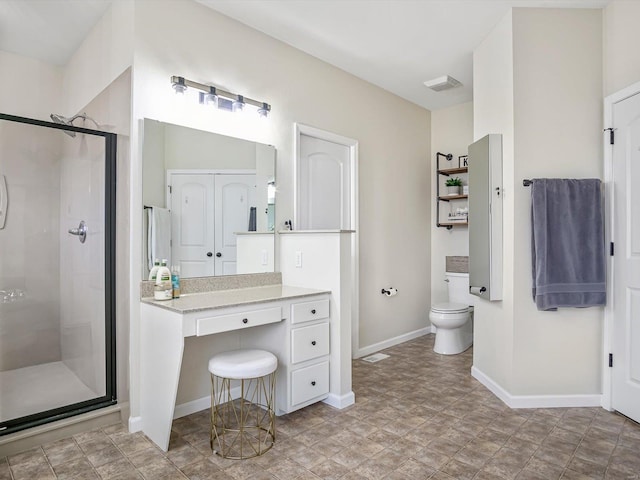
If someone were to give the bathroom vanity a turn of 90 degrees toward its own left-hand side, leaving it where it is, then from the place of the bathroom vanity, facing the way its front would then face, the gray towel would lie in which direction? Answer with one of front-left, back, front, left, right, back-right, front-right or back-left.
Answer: front-right

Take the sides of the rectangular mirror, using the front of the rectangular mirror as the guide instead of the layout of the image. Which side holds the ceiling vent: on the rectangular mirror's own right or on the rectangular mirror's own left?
on the rectangular mirror's own left

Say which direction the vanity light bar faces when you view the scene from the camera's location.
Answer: facing the viewer and to the right of the viewer

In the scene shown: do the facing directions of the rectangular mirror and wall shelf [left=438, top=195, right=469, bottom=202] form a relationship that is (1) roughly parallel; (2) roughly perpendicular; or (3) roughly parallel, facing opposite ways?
roughly perpendicular

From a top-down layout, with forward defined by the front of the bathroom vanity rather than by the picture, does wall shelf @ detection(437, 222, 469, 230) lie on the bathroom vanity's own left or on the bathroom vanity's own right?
on the bathroom vanity's own left

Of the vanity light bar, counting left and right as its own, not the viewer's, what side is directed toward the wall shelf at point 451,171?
left

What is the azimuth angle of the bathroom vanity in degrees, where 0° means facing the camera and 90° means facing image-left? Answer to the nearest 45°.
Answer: approximately 315°
